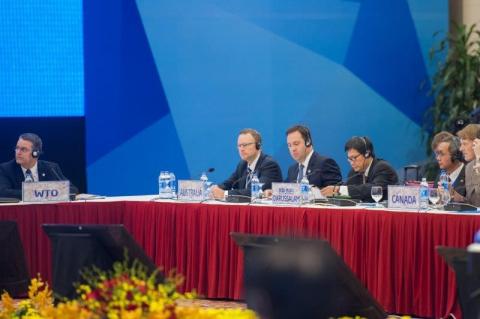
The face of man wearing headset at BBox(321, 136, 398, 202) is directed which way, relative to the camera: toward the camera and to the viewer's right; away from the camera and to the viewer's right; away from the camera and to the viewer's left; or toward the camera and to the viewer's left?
toward the camera and to the viewer's left

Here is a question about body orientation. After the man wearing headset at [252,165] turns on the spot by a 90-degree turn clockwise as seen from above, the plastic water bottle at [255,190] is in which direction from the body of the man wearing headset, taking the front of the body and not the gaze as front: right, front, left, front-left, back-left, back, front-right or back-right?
back-left

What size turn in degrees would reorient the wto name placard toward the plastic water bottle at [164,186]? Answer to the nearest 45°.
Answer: approximately 90° to its left

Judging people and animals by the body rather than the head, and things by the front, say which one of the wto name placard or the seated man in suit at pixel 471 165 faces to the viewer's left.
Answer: the seated man in suit

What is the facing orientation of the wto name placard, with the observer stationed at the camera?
facing the viewer

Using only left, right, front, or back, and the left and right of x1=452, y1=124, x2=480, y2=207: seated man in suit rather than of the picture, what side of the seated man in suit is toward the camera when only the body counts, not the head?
left

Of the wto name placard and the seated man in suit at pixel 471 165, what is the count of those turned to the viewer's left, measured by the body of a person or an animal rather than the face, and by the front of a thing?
1

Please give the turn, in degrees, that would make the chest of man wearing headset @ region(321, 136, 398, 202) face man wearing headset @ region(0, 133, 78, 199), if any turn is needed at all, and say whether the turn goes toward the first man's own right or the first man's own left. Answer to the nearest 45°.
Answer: approximately 45° to the first man's own right

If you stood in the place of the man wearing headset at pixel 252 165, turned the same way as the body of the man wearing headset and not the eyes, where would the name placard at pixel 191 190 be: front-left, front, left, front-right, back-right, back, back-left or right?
front

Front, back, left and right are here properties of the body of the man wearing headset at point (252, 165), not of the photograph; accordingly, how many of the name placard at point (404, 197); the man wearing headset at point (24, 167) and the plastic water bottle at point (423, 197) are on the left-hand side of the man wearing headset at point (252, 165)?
2

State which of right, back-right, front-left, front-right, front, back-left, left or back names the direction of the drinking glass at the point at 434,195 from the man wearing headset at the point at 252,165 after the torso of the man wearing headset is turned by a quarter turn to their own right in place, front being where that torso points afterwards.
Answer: back
